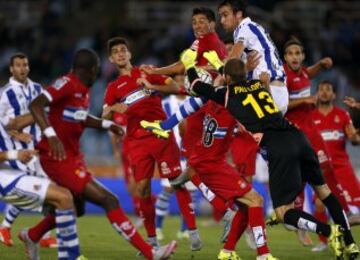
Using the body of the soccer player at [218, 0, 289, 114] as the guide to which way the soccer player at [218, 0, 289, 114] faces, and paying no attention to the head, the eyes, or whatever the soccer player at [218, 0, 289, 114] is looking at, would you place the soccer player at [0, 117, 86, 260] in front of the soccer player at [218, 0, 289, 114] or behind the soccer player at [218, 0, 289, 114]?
in front

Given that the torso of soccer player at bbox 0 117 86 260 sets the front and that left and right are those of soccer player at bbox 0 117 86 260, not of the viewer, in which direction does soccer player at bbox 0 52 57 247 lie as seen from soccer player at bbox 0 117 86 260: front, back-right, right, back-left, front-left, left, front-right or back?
left

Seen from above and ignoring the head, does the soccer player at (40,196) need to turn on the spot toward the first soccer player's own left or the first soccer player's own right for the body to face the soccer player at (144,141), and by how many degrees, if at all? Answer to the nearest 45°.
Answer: approximately 45° to the first soccer player's own left

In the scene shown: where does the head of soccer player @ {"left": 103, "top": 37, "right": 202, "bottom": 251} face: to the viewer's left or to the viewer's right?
to the viewer's right

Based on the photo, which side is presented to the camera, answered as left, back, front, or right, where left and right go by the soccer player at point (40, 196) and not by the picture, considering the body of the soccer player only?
right
